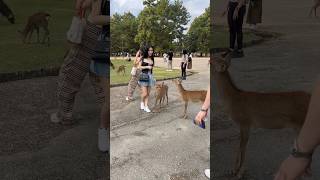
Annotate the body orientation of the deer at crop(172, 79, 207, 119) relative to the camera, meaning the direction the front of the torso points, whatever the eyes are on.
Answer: to the viewer's left

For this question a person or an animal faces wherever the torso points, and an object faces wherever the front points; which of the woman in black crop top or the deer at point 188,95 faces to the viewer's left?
the deer
